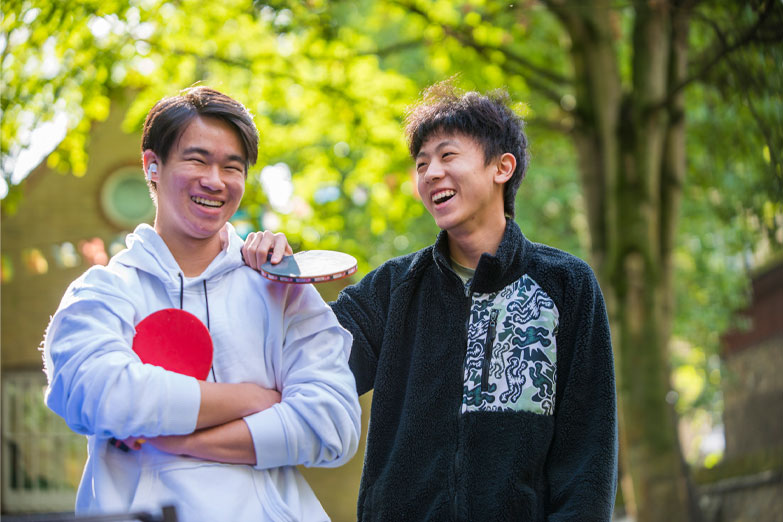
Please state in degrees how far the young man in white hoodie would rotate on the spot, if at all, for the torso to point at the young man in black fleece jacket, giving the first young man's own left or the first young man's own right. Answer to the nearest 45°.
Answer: approximately 135° to the first young man's own left

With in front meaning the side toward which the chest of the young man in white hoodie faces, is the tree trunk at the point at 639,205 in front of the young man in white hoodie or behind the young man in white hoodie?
behind

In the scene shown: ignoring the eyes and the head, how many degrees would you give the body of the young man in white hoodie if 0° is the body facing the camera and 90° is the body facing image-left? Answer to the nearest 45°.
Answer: approximately 0°

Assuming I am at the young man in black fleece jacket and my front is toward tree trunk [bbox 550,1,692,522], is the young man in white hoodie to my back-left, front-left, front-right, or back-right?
back-left
